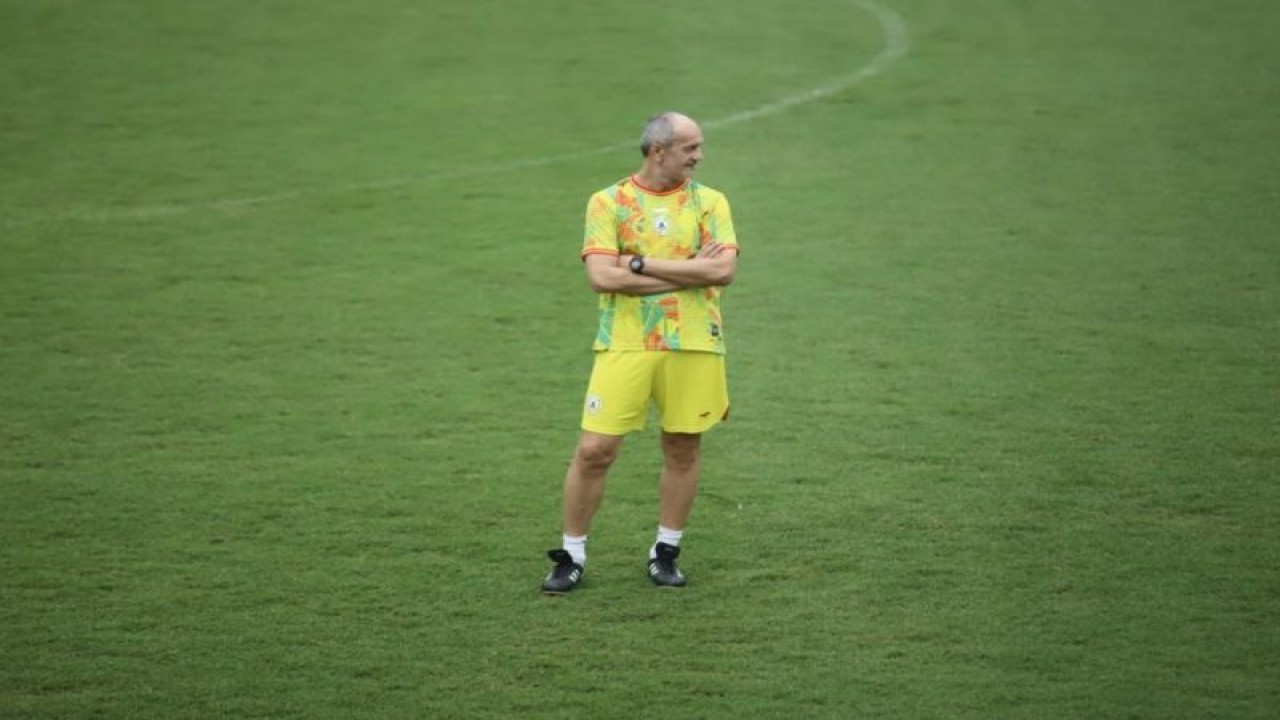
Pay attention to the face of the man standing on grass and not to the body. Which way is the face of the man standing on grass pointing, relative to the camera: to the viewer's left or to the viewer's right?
to the viewer's right

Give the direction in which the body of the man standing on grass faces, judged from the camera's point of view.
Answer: toward the camera
